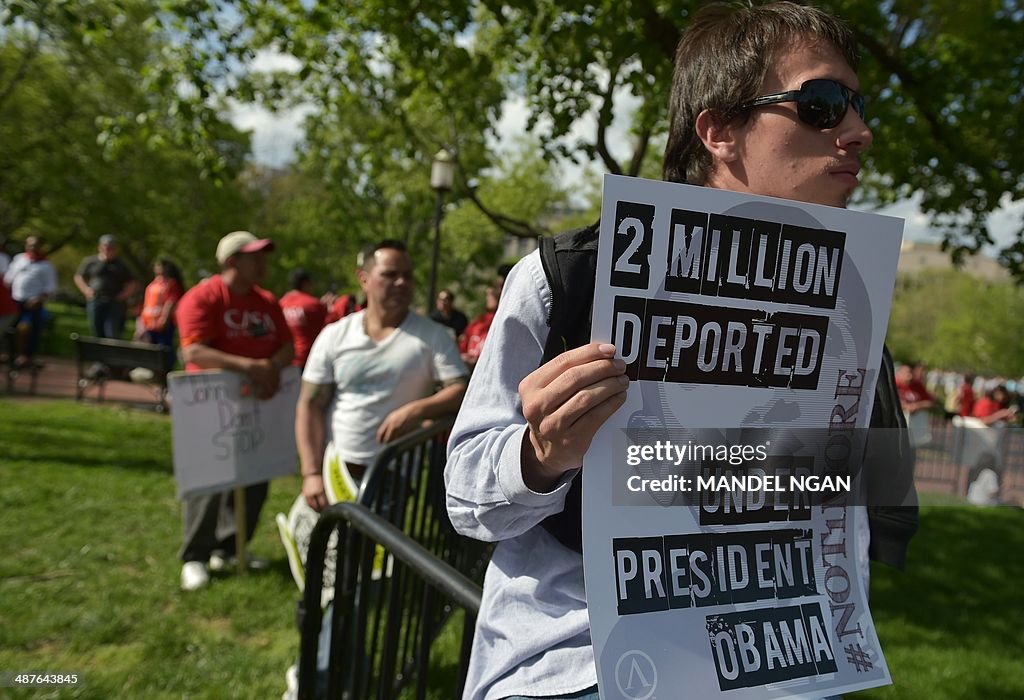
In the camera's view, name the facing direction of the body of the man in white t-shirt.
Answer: toward the camera

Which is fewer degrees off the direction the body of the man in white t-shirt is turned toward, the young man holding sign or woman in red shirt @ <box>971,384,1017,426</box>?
the young man holding sign

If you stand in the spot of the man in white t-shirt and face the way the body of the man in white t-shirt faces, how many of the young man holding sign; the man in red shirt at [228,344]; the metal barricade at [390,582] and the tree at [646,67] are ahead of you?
2

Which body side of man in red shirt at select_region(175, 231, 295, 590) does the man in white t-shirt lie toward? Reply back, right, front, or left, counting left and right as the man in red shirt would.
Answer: front

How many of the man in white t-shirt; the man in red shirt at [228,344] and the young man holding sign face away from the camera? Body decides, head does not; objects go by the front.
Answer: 0

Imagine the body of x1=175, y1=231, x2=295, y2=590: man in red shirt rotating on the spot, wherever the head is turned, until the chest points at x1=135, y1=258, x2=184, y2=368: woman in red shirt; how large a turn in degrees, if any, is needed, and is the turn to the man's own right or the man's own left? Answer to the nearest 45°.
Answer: approximately 135° to the man's own left

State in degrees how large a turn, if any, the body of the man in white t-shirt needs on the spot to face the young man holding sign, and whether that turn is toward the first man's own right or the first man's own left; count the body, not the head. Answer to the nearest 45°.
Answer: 0° — they already face them

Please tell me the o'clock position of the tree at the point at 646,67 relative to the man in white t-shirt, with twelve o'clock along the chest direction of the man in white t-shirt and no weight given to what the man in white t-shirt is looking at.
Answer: The tree is roughly at 7 o'clock from the man in white t-shirt.

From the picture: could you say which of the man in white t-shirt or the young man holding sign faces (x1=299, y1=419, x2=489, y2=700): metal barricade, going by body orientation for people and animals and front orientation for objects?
the man in white t-shirt

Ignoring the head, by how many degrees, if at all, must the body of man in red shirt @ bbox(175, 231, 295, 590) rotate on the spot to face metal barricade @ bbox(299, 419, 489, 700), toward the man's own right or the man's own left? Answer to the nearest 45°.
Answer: approximately 45° to the man's own right

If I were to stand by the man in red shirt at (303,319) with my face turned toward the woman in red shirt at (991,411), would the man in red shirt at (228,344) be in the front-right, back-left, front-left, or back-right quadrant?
back-right

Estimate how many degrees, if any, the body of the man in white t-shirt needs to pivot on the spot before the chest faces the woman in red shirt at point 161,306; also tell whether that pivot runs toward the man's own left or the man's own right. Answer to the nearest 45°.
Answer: approximately 180°

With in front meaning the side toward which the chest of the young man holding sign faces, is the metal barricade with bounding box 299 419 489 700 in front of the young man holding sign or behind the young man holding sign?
behind

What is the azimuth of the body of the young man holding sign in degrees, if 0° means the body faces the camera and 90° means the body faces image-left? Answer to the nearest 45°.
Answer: approximately 315°

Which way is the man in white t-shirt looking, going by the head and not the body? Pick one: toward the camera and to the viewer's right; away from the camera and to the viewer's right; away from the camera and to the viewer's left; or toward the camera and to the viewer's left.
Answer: toward the camera and to the viewer's right

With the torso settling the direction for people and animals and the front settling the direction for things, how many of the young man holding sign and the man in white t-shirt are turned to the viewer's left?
0

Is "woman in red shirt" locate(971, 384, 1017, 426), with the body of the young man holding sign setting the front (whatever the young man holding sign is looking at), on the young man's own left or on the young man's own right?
on the young man's own left

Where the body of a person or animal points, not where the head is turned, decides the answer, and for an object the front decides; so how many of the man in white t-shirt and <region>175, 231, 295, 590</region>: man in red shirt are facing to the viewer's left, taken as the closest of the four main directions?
0
